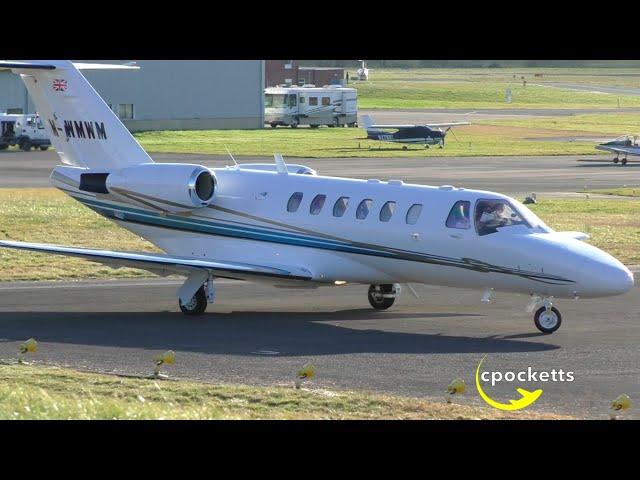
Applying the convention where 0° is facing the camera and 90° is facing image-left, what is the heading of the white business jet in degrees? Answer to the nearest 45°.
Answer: approximately 315°
